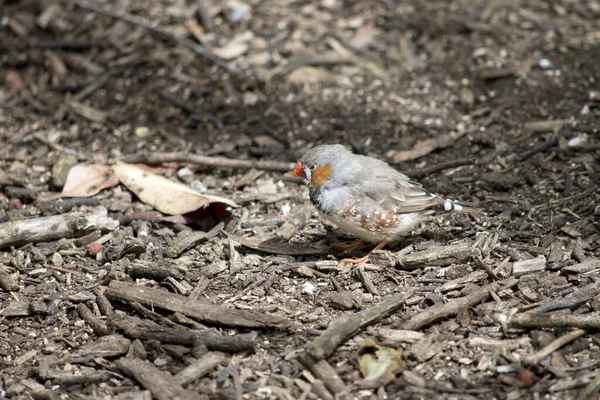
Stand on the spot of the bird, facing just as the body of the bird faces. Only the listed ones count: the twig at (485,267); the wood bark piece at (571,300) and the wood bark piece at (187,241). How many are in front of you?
1

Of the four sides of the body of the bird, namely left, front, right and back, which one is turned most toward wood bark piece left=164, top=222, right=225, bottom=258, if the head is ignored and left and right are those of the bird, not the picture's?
front

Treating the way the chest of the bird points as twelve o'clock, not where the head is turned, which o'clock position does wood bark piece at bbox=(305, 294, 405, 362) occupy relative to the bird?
The wood bark piece is roughly at 9 o'clock from the bird.

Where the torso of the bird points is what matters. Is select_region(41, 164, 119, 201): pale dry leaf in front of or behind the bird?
in front

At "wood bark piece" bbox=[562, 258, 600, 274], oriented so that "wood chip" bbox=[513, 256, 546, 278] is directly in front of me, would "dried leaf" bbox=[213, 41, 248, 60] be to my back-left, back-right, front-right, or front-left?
front-right

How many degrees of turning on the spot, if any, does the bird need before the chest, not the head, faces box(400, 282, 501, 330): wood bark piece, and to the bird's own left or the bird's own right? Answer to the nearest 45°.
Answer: approximately 135° to the bird's own left

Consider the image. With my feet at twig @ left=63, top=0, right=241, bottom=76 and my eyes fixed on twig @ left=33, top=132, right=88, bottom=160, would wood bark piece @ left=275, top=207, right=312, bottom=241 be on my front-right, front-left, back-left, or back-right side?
front-left

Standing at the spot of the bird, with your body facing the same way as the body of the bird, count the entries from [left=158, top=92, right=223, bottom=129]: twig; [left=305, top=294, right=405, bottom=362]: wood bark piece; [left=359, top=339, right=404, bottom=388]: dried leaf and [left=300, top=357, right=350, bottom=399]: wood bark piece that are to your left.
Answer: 3

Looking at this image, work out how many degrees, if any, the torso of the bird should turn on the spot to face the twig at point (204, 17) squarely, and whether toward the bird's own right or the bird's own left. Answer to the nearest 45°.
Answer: approximately 45° to the bird's own right

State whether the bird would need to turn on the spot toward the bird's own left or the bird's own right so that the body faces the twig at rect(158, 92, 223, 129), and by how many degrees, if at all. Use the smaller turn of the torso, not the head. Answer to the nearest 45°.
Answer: approximately 45° to the bird's own right

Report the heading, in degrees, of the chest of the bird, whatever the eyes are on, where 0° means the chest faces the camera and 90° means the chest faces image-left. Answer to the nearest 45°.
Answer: approximately 90°

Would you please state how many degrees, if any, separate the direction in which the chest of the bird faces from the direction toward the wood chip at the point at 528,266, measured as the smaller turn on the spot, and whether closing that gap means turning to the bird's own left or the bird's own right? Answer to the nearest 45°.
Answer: approximately 135° to the bird's own left

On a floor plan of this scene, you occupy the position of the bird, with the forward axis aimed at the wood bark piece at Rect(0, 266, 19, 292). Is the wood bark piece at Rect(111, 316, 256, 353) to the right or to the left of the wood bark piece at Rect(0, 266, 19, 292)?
left

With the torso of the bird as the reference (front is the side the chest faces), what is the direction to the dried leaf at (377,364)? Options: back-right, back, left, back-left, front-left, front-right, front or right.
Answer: left

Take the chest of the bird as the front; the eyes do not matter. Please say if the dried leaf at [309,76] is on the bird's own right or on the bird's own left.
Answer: on the bird's own right

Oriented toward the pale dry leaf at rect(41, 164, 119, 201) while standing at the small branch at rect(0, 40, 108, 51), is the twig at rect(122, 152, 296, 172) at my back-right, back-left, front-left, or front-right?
front-left
